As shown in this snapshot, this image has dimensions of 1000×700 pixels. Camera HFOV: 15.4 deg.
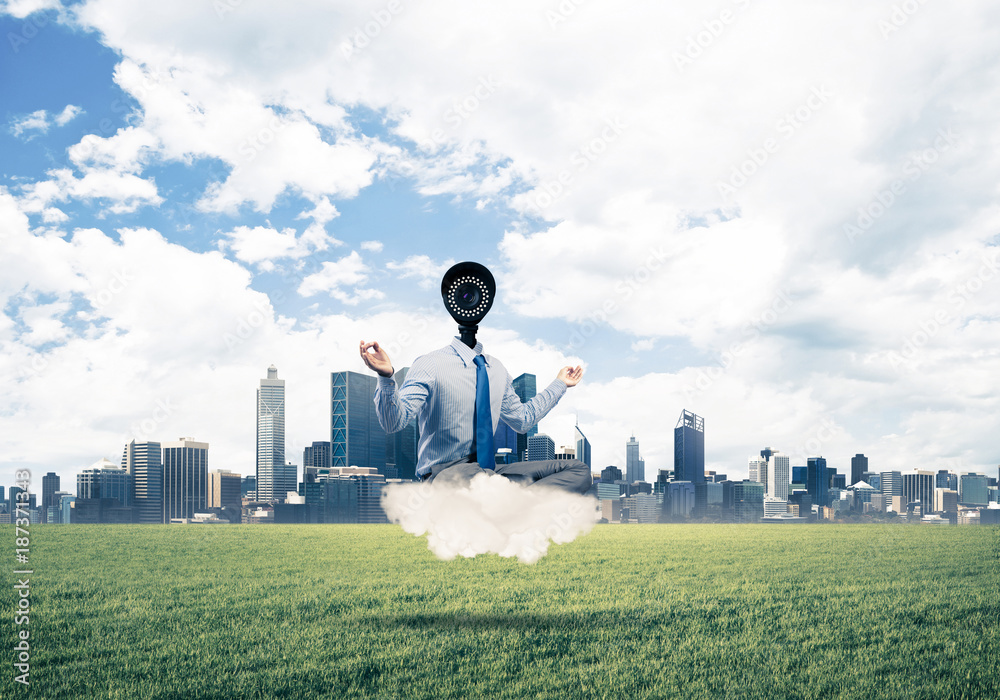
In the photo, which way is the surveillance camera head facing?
toward the camera

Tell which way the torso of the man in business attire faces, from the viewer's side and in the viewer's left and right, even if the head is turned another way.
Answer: facing the viewer and to the right of the viewer

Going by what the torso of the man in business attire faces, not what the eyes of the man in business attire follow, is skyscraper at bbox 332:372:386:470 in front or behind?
behind
